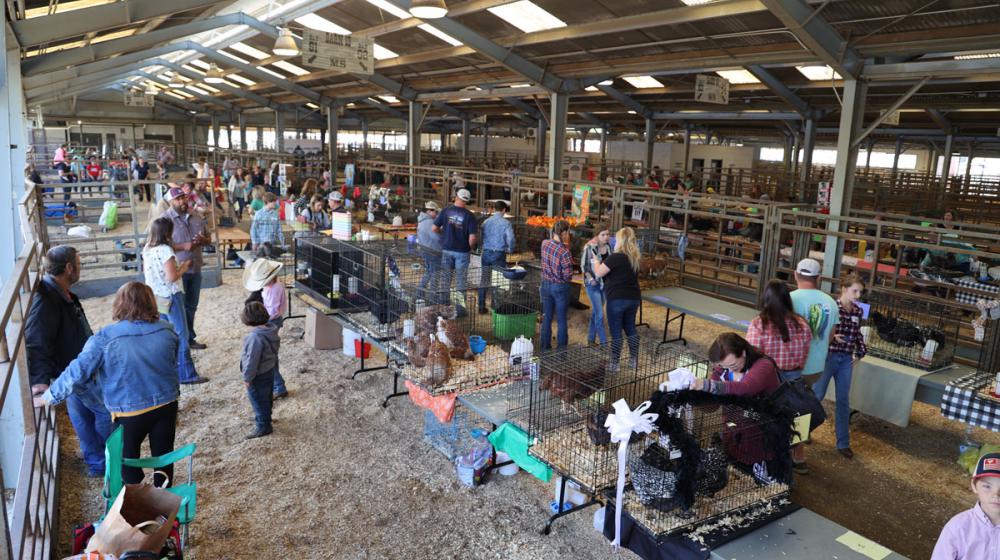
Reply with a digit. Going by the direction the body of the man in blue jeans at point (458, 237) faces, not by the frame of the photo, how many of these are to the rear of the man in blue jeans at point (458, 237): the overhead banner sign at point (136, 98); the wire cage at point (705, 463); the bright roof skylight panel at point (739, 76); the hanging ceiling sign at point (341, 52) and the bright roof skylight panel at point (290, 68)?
1

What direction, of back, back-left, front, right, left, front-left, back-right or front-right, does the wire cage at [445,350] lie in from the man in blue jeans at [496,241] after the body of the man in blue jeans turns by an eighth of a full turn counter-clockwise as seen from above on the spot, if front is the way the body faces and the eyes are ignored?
back-left

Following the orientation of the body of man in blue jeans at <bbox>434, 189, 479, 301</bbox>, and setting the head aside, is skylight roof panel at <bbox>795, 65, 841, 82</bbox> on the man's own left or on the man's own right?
on the man's own right

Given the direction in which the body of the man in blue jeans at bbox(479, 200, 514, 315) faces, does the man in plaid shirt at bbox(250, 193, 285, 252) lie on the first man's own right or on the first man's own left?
on the first man's own left

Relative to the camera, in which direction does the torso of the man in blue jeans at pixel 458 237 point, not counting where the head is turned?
away from the camera

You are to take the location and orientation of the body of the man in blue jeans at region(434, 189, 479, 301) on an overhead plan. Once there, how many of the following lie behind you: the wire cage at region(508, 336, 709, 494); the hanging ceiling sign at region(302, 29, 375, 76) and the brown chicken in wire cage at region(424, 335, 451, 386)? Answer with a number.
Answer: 2

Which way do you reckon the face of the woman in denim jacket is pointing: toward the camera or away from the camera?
away from the camera

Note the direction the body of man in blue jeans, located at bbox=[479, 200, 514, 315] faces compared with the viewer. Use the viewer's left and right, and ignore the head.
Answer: facing away from the viewer

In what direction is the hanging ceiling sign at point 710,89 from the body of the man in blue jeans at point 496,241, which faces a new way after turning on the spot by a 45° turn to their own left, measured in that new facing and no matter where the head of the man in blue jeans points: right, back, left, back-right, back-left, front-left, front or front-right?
right
